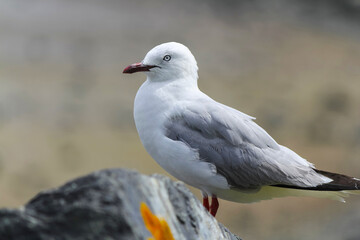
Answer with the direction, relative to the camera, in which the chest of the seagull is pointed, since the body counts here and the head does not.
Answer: to the viewer's left
